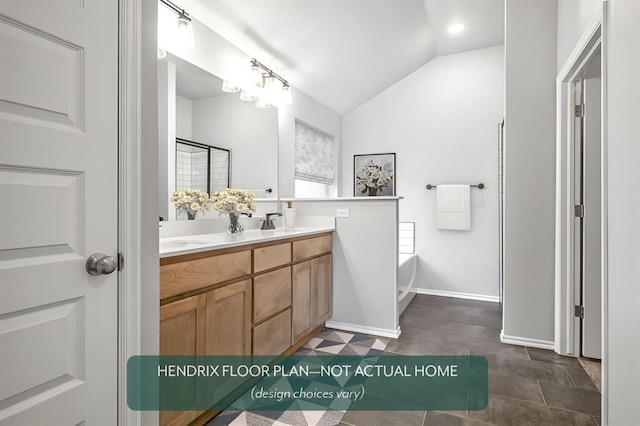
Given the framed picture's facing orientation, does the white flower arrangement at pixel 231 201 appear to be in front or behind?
in front

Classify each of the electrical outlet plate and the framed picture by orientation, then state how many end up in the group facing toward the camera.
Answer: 2

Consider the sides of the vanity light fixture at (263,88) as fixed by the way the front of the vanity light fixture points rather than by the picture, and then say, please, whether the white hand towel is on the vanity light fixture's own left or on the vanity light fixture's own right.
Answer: on the vanity light fixture's own left

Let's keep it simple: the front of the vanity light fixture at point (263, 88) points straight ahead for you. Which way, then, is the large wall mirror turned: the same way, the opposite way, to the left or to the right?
the same way

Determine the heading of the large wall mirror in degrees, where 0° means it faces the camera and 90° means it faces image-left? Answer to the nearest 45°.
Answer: approximately 315°

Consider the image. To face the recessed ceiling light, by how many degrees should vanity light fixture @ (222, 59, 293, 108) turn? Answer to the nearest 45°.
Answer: approximately 45° to its left

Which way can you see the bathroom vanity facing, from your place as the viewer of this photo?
facing the viewer and to the right of the viewer

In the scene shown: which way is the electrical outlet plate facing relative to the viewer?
toward the camera

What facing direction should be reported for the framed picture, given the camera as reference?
facing the viewer

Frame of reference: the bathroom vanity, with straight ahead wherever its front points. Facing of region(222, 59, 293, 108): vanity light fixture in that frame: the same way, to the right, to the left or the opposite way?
the same way

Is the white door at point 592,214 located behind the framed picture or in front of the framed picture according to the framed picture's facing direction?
in front

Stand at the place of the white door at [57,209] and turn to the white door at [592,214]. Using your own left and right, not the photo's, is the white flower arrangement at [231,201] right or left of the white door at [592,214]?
left

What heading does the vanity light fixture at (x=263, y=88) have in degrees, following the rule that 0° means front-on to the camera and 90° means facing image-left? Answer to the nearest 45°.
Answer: approximately 315°

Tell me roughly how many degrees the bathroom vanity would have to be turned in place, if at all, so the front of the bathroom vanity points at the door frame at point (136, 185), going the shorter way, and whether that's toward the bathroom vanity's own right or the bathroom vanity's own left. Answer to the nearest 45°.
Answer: approximately 90° to the bathroom vanity's own right
